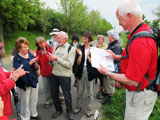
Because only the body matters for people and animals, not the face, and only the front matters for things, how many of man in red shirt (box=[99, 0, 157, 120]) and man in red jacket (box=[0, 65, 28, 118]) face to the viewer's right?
1

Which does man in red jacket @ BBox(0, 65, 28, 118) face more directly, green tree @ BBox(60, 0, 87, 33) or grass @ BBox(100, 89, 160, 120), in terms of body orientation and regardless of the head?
the grass

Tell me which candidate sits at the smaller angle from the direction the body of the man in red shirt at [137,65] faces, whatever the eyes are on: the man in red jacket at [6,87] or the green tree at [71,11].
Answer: the man in red jacket

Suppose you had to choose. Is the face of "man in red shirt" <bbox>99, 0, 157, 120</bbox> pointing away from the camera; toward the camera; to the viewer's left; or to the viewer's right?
to the viewer's left

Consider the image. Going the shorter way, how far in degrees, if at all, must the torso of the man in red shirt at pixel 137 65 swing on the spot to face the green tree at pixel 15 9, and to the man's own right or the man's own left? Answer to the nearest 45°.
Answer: approximately 45° to the man's own right

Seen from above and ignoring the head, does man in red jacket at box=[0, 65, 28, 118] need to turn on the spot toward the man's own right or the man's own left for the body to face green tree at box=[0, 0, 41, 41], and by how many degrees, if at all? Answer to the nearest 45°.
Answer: approximately 90° to the man's own left

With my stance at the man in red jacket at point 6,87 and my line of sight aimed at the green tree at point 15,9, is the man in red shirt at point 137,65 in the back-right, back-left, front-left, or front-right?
back-right

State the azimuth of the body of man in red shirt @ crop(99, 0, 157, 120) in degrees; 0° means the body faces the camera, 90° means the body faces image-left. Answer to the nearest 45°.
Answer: approximately 90°

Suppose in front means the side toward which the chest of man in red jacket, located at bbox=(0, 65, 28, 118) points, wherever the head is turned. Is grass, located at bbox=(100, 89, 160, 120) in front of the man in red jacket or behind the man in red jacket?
in front

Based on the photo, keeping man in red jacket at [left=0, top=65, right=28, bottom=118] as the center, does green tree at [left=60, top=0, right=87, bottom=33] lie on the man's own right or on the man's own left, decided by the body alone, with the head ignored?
on the man's own left

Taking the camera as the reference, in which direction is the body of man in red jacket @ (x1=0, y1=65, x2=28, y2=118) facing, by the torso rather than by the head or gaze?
to the viewer's right

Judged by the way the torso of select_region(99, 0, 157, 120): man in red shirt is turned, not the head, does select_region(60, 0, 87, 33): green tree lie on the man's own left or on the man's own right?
on the man's own right
